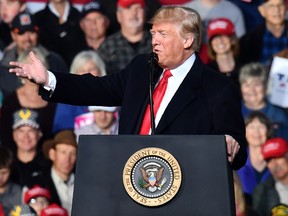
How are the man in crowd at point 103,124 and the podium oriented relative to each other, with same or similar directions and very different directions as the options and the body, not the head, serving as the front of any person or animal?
same or similar directions

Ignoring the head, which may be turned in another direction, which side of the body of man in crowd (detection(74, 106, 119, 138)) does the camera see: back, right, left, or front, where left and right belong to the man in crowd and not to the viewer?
front

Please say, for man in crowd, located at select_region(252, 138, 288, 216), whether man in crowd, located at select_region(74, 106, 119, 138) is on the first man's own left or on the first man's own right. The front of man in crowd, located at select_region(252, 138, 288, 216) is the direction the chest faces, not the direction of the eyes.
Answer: on the first man's own right

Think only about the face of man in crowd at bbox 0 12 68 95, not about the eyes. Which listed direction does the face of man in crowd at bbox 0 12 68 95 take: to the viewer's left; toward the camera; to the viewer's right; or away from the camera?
toward the camera

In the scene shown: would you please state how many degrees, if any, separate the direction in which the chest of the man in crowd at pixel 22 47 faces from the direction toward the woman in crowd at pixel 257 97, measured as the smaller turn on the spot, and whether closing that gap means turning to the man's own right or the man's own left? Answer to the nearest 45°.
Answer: approximately 90° to the man's own left

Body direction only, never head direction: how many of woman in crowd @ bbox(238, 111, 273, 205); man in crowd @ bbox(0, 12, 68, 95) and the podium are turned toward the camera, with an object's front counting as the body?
3

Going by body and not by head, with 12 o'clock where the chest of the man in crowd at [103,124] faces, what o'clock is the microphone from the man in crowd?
The microphone is roughly at 12 o'clock from the man in crowd.

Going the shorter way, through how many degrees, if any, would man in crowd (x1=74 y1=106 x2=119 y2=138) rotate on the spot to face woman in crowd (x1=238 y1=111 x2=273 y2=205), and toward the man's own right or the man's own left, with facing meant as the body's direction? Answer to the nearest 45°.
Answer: approximately 90° to the man's own left

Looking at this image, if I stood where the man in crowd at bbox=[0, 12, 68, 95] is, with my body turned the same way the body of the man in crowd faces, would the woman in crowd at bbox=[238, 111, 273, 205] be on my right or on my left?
on my left

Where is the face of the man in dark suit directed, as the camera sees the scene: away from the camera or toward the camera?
toward the camera

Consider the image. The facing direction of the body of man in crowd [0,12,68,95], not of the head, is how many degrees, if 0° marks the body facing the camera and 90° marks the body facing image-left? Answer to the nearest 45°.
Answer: approximately 0°

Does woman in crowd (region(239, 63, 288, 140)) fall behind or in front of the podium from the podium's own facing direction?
behind

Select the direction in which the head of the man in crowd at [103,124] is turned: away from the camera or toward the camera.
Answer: toward the camera
